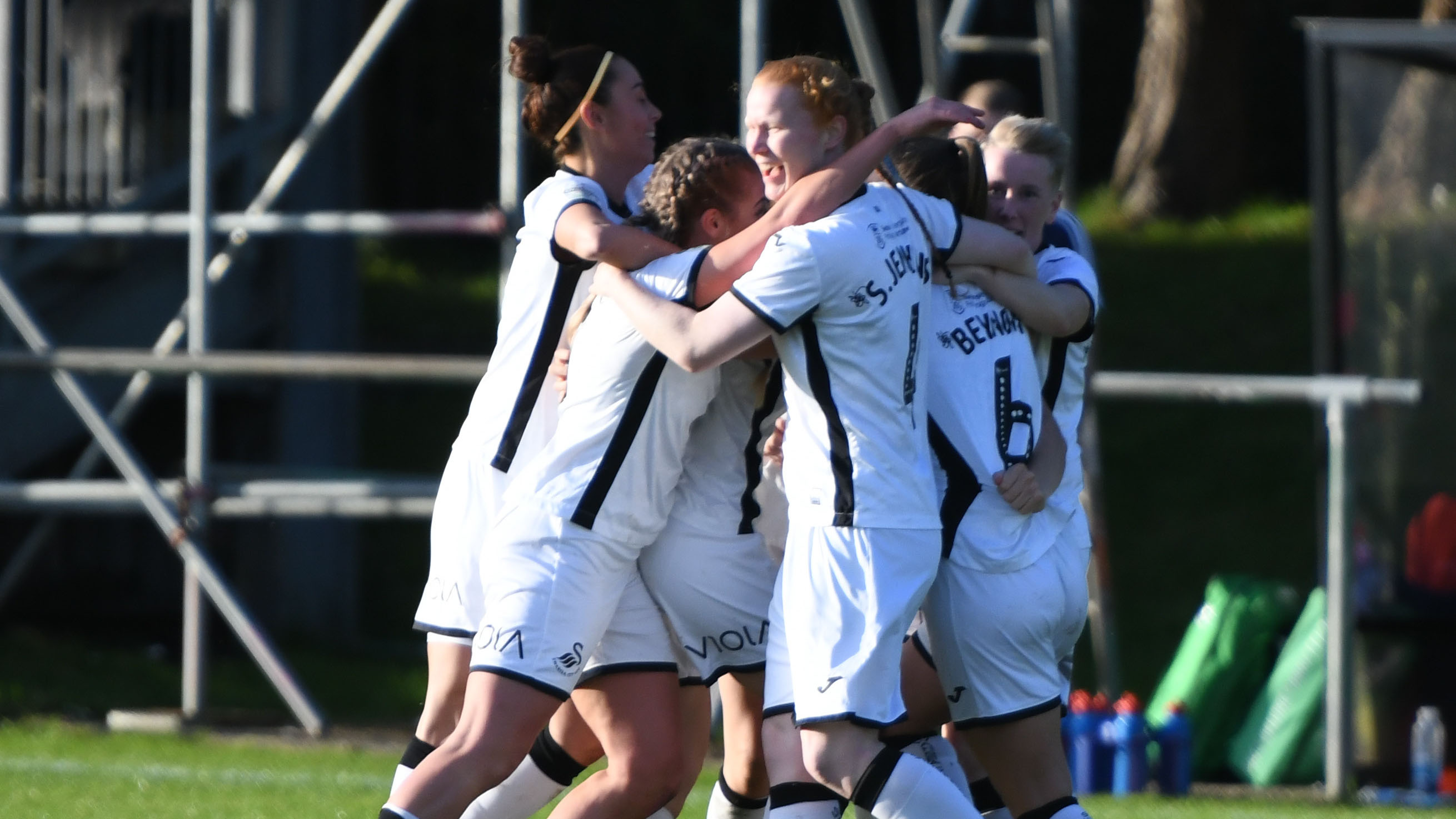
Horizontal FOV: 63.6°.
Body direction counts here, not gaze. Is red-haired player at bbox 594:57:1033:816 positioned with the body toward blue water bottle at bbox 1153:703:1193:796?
no

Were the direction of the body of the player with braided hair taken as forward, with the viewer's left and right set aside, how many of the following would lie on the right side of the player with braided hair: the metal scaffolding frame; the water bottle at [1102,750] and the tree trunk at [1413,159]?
0

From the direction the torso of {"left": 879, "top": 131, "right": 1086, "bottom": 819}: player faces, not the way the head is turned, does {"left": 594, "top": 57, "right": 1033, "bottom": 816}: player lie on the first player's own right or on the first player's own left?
on the first player's own left

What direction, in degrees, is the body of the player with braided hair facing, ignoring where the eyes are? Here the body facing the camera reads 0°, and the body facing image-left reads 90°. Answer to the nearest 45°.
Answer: approximately 270°

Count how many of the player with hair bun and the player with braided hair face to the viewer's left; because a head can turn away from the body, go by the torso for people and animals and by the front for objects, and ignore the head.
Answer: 0

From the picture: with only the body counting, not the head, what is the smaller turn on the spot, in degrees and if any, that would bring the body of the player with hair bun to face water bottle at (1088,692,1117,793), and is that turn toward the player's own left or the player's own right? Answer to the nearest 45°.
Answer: approximately 45° to the player's own left

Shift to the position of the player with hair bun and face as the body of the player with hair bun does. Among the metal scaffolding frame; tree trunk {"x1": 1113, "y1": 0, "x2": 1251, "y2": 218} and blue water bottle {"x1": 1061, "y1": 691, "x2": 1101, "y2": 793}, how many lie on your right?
0

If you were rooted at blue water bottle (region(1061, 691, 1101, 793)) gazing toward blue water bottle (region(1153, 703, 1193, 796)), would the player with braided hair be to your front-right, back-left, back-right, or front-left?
back-right

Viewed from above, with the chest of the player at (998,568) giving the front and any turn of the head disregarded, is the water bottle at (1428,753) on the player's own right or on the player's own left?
on the player's own right

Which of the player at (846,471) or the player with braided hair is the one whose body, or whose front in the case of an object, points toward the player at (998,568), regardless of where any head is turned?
the player with braided hair

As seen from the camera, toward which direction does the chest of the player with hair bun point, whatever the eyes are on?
to the viewer's right

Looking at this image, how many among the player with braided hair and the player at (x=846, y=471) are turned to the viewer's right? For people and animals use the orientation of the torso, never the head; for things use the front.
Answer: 1

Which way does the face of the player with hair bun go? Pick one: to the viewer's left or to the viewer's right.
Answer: to the viewer's right

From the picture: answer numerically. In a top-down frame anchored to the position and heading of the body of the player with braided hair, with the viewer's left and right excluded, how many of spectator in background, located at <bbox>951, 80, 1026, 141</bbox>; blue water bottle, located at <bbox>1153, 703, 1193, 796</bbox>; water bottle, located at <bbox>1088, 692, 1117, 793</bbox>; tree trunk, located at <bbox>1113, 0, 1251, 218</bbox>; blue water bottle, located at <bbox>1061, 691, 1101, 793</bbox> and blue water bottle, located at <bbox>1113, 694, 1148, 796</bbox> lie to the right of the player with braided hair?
0

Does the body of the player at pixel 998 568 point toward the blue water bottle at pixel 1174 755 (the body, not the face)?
no
